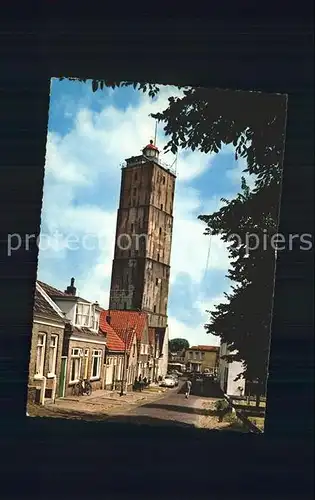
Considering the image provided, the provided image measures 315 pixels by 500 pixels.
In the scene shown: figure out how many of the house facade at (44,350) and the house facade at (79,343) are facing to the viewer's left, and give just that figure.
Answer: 0

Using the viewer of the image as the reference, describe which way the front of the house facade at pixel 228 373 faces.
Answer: facing the viewer and to the left of the viewer

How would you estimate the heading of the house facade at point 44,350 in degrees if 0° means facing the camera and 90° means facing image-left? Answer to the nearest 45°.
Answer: approximately 315°

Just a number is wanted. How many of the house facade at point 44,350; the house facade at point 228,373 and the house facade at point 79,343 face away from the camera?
0

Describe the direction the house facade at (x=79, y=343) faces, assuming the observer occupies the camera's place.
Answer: facing the viewer and to the right of the viewer
